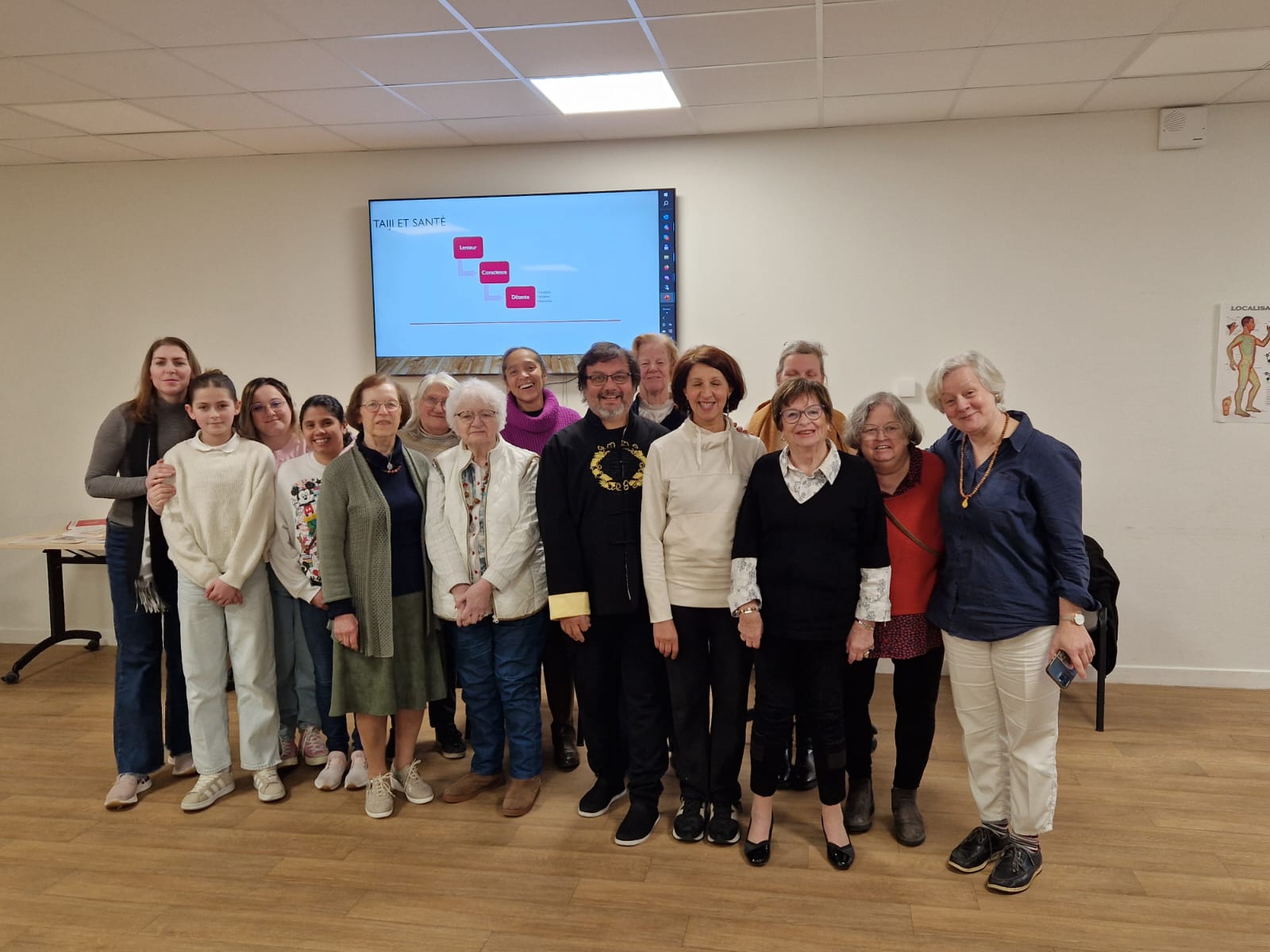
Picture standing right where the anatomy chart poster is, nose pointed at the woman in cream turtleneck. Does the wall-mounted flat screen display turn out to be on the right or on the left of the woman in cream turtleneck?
right

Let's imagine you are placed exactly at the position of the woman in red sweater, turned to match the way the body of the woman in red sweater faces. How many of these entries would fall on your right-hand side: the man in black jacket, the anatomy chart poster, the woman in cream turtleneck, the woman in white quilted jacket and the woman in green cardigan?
4

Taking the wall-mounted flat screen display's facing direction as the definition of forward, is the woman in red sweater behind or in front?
in front

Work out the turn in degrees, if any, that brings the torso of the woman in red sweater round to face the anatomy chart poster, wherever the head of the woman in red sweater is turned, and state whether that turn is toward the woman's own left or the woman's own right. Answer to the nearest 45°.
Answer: approximately 135° to the woman's own left

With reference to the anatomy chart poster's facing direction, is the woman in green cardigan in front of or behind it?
in front

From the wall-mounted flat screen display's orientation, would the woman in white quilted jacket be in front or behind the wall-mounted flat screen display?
in front

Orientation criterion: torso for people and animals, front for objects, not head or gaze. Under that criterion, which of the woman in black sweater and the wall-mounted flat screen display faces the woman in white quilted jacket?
the wall-mounted flat screen display

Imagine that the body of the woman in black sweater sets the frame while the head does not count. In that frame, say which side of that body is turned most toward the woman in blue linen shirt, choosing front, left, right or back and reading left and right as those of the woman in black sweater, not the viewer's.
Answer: left
